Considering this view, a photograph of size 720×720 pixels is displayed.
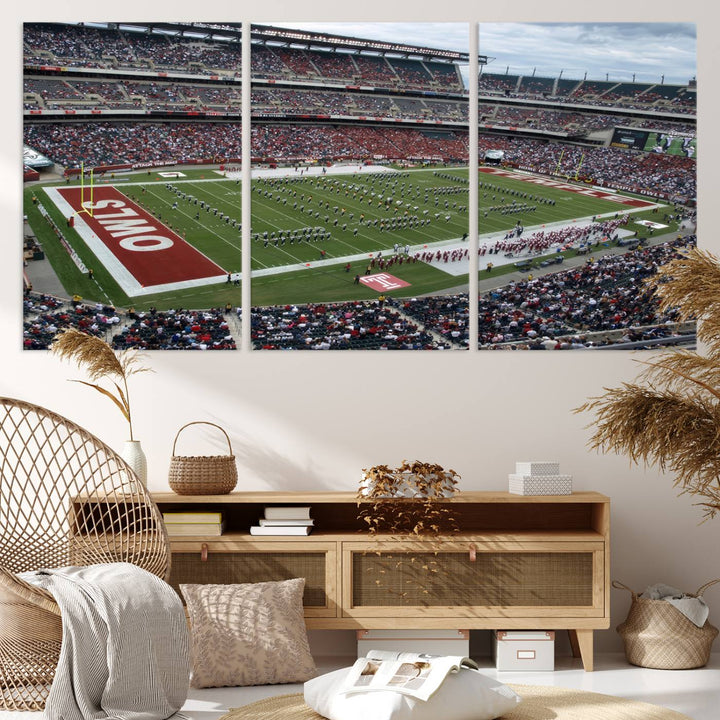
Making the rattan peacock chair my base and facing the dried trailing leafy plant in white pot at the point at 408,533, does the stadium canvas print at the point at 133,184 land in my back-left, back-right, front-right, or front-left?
front-left

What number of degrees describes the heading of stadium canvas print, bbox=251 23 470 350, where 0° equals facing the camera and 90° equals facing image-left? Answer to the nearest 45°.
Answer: approximately 0°

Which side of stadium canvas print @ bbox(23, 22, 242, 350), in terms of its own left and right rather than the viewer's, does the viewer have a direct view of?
front

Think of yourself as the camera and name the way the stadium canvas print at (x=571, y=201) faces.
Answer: facing the viewer

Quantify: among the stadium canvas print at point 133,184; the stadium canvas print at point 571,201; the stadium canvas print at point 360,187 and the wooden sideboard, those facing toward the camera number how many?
4

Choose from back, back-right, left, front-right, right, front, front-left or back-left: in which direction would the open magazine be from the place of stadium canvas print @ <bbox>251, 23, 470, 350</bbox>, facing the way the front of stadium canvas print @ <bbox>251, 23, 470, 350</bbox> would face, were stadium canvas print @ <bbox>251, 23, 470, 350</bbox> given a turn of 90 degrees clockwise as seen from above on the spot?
left

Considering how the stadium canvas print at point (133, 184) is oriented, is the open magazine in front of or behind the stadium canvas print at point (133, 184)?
in front

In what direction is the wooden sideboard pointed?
toward the camera

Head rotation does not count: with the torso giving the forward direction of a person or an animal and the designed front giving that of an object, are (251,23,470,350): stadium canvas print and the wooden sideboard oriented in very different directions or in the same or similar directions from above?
same or similar directions

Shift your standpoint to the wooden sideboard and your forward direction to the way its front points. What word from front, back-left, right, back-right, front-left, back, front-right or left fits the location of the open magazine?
front
